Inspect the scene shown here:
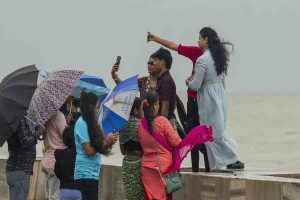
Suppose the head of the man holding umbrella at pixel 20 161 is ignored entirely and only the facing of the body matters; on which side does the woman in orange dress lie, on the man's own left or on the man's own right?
on the man's own right

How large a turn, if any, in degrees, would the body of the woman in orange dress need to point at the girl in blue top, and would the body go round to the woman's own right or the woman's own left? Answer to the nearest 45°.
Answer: approximately 135° to the woman's own left

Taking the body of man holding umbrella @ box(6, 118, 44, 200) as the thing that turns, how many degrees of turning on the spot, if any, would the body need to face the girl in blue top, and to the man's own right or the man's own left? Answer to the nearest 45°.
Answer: approximately 90° to the man's own right

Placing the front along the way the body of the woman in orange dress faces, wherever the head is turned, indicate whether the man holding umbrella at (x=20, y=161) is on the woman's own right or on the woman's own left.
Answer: on the woman's own left

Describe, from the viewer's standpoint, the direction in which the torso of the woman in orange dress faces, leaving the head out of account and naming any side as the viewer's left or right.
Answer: facing away from the viewer and to the right of the viewer

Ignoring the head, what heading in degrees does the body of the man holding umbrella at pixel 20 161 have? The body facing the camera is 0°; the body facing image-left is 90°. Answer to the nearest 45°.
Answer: approximately 225°
